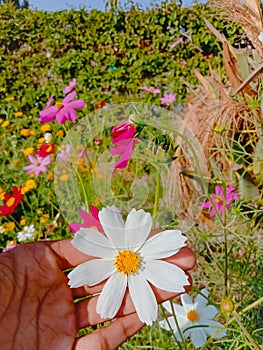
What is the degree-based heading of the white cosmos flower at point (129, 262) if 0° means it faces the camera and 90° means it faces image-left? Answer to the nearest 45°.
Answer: approximately 0°

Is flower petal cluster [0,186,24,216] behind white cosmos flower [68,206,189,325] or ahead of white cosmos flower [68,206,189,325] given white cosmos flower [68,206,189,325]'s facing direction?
behind

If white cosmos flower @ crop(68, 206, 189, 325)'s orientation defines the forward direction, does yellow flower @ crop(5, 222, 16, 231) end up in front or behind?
behind

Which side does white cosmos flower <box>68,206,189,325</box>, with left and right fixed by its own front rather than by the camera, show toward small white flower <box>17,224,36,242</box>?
back
